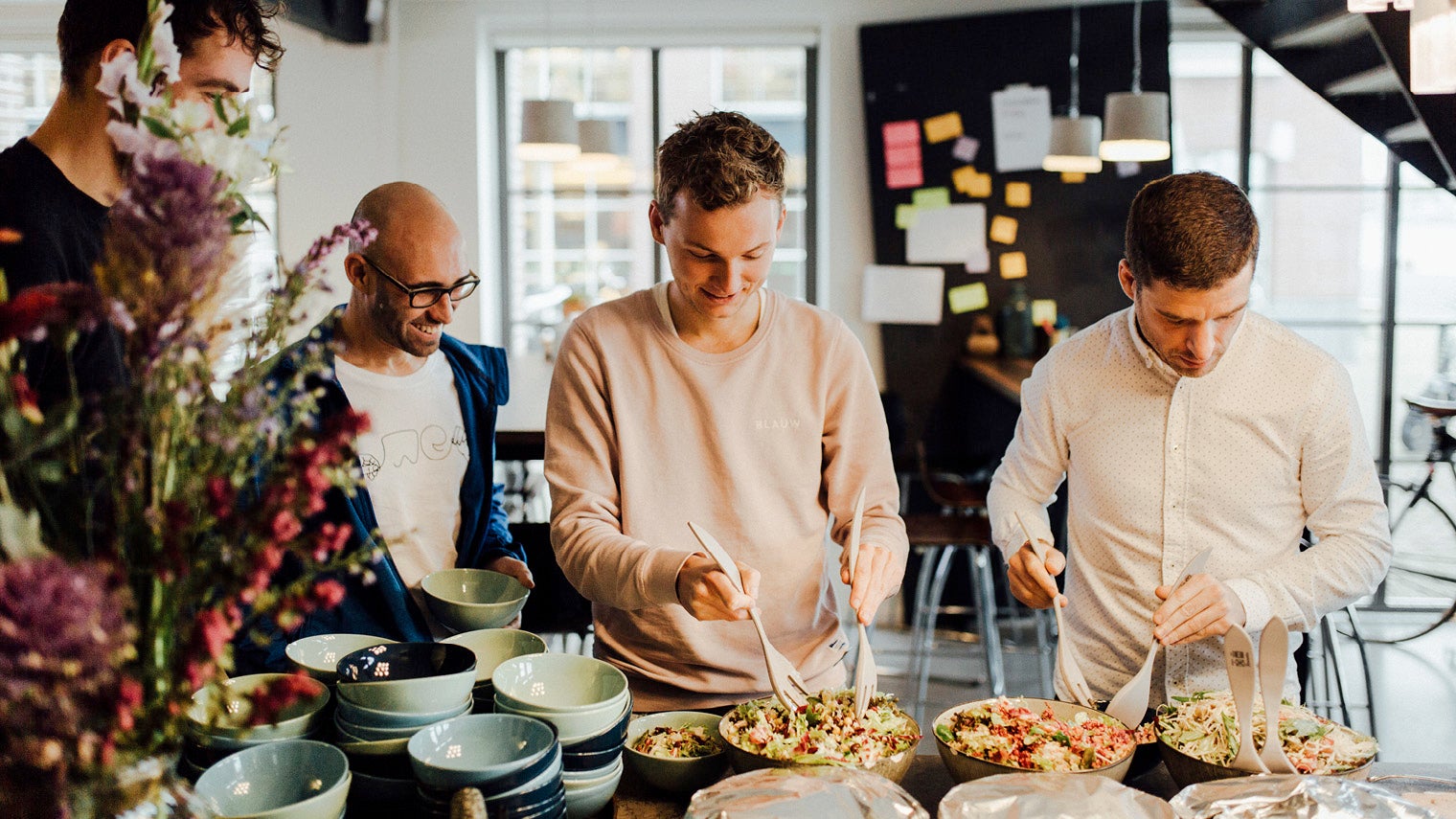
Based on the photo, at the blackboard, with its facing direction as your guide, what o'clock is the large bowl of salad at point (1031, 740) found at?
The large bowl of salad is roughly at 12 o'clock from the blackboard.

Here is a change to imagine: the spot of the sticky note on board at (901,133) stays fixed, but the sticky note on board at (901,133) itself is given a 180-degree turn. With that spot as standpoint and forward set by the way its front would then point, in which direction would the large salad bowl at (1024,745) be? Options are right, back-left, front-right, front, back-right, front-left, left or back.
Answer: back

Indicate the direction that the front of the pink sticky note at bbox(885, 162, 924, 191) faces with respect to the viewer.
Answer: facing the viewer

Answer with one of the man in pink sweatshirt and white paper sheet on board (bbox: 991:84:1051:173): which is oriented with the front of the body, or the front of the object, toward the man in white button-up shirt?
the white paper sheet on board

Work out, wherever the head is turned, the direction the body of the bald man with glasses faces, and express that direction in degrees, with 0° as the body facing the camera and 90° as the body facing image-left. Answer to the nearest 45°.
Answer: approximately 315°

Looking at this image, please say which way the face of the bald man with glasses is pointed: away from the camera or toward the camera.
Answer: toward the camera

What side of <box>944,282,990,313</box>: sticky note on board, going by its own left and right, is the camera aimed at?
front

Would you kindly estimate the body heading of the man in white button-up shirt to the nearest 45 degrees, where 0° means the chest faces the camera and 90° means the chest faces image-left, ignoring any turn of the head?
approximately 0°

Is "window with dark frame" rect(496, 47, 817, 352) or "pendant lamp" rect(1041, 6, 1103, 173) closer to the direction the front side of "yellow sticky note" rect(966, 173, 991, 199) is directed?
the pendant lamp

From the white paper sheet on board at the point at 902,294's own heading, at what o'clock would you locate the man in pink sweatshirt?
The man in pink sweatshirt is roughly at 12 o'clock from the white paper sheet on board.

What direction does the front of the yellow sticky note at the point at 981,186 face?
toward the camera
